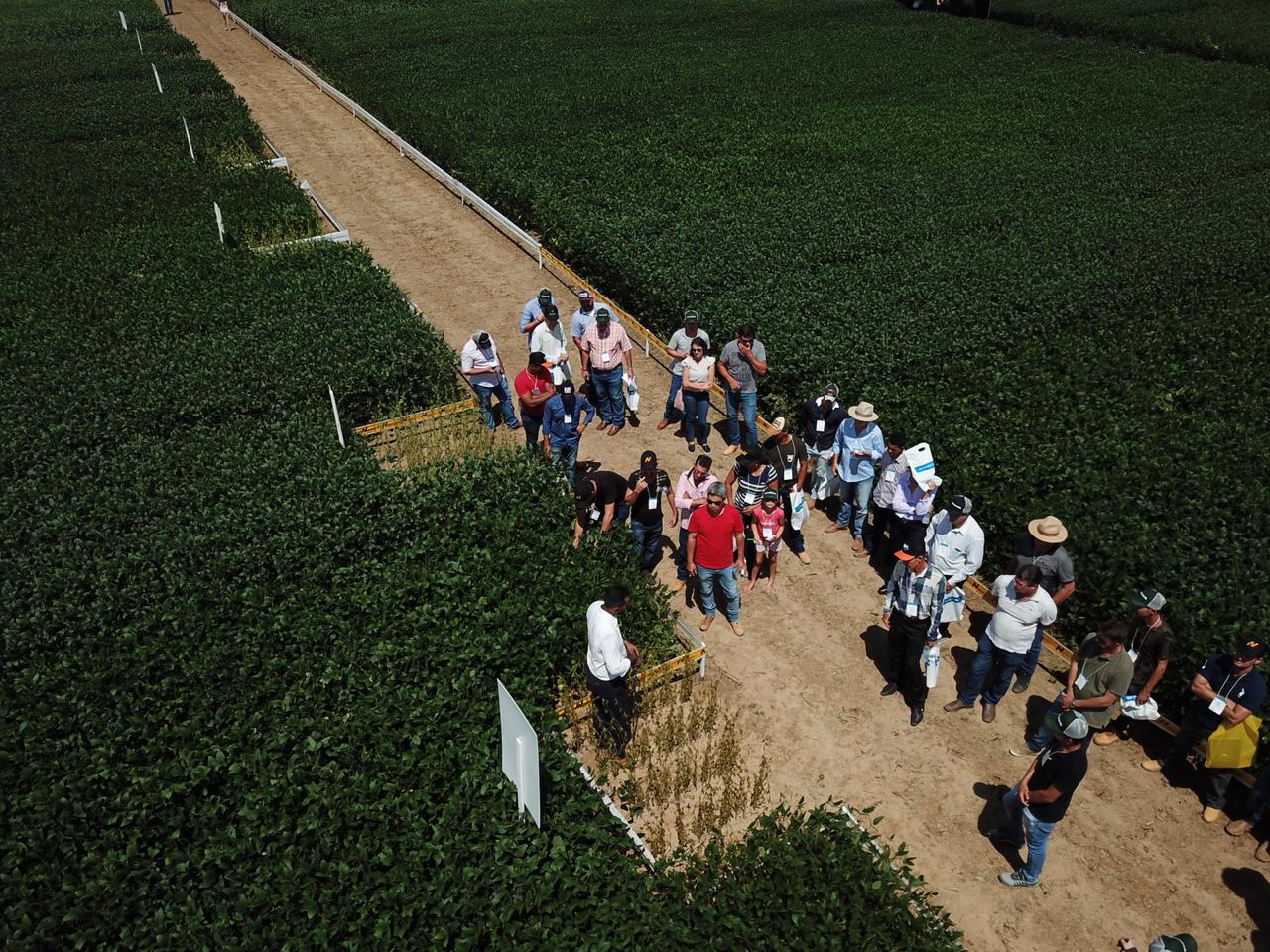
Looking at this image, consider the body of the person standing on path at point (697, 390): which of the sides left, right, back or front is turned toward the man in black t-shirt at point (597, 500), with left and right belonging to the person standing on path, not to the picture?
front

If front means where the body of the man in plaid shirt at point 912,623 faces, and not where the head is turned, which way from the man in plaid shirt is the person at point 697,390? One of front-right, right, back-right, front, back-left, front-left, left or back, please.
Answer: right

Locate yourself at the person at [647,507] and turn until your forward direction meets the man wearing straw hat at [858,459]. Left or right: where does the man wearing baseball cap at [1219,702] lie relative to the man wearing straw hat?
right

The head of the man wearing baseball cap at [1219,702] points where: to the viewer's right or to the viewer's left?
to the viewer's left

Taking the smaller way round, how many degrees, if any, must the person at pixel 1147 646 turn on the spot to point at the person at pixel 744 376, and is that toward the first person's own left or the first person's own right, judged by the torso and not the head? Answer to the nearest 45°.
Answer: approximately 90° to the first person's own right

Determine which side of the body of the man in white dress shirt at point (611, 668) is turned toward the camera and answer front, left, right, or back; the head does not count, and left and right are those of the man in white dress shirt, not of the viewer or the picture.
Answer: right

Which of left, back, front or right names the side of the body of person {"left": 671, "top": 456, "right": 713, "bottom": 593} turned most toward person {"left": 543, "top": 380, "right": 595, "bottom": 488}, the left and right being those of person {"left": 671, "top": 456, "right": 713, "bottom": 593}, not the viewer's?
right

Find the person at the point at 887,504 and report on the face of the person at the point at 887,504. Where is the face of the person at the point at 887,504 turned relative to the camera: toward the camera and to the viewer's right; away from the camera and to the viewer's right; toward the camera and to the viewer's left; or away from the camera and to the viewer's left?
toward the camera and to the viewer's left
